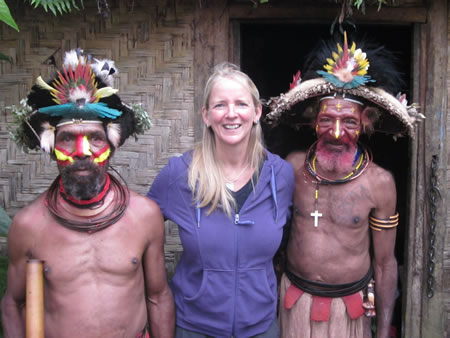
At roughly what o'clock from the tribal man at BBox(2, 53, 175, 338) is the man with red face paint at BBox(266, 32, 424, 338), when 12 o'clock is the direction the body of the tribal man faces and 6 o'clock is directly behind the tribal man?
The man with red face paint is roughly at 9 o'clock from the tribal man.

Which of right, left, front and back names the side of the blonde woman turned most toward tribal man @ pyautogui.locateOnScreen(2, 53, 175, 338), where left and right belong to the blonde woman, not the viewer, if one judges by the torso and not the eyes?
right

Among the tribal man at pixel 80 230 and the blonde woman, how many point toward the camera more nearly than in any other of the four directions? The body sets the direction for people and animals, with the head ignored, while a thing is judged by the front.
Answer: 2

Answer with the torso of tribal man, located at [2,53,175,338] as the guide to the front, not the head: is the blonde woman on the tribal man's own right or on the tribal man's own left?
on the tribal man's own left

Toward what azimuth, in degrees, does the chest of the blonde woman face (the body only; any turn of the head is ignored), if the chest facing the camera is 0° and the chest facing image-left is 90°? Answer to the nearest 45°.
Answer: approximately 0°

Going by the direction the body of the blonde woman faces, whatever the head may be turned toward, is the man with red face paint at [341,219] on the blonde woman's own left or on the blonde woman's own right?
on the blonde woman's own left
